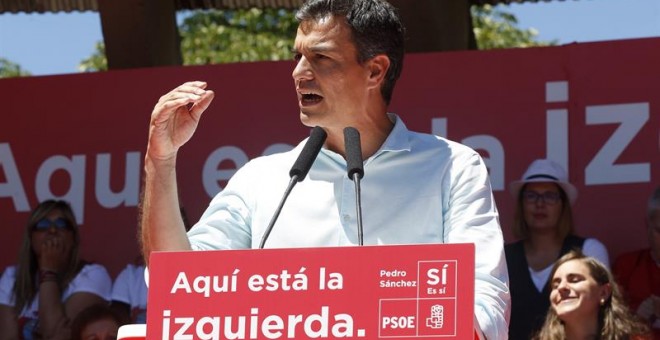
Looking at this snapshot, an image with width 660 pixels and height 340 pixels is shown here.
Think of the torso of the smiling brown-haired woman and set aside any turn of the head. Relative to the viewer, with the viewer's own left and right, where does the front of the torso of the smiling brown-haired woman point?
facing the viewer and to the left of the viewer

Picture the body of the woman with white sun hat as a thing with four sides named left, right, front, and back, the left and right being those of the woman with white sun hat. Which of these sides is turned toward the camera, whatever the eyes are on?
front

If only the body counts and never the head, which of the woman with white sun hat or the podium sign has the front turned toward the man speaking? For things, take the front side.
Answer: the woman with white sun hat

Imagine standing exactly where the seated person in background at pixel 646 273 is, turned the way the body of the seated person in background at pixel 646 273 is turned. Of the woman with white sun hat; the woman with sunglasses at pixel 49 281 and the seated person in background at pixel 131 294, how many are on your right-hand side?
3

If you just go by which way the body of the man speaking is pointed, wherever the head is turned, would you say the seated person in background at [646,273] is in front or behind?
behind

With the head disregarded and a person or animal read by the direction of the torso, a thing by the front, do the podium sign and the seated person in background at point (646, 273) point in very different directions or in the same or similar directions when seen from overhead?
same or similar directions

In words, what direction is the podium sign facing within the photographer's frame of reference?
facing the viewer

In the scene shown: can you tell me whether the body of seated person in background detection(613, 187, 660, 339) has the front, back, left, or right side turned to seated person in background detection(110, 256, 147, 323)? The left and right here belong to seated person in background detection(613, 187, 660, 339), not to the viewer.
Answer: right

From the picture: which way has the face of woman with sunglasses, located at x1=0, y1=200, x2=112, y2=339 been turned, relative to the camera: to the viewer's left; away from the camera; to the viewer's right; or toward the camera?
toward the camera

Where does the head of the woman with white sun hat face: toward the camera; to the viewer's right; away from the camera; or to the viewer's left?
toward the camera

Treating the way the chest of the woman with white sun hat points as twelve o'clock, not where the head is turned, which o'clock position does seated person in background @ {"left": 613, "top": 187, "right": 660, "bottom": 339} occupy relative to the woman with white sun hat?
The seated person in background is roughly at 9 o'clock from the woman with white sun hat.

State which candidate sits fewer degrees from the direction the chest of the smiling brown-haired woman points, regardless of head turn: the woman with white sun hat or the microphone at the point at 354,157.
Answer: the microphone

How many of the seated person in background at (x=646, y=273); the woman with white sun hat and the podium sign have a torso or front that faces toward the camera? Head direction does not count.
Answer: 3
